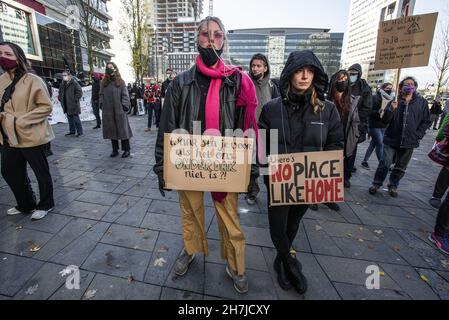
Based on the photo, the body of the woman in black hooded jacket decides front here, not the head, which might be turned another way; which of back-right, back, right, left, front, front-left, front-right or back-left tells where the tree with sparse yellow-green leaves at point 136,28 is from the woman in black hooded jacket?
back-right

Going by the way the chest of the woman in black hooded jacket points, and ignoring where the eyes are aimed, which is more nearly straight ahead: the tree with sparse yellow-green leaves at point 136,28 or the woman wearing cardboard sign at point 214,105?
the woman wearing cardboard sign

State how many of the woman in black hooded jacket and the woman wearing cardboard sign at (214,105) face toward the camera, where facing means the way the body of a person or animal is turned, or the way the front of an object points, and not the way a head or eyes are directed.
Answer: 2

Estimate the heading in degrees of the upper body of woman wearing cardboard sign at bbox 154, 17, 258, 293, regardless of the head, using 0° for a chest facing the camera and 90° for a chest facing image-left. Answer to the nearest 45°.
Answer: approximately 0°

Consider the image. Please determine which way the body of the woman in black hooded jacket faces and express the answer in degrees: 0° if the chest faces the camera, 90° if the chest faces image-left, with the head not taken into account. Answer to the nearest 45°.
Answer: approximately 0°

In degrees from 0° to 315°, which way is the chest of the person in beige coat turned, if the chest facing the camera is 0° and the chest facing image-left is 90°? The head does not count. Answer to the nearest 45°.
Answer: approximately 45°

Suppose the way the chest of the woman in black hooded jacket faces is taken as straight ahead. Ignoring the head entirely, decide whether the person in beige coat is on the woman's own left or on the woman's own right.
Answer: on the woman's own right

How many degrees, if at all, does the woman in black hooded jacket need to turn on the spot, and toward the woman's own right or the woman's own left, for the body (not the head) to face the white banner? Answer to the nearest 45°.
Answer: approximately 135° to the woman's own right

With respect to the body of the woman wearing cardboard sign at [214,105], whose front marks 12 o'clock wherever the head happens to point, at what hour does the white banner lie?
The white banner is roughly at 5 o'clock from the woman wearing cardboard sign.
